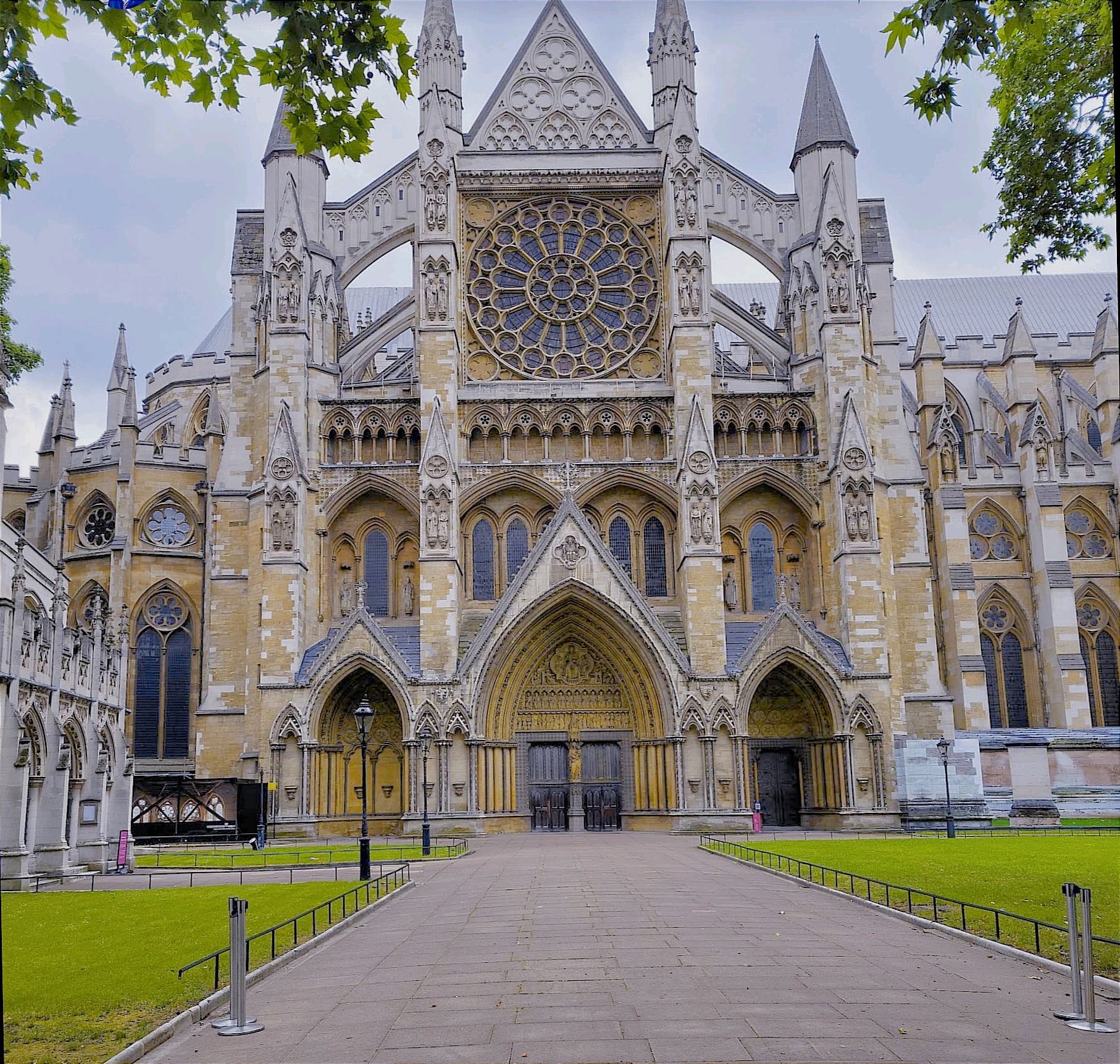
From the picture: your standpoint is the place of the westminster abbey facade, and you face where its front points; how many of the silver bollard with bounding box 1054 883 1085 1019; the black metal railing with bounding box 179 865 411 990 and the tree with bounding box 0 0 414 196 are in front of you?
3

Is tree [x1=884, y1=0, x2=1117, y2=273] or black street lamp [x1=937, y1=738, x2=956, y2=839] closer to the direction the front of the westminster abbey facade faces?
the tree

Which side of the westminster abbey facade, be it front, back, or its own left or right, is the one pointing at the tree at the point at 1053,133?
front

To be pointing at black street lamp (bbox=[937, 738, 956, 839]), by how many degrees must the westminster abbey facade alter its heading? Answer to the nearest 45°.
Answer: approximately 45° to its left

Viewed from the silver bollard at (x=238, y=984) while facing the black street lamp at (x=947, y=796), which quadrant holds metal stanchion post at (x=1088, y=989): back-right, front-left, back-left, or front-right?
front-right

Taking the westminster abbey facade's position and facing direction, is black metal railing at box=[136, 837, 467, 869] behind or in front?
in front

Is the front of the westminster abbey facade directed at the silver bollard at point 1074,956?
yes

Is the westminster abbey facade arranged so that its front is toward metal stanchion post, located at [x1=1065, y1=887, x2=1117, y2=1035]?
yes

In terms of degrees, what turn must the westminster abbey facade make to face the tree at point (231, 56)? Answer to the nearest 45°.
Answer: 0° — it already faces it

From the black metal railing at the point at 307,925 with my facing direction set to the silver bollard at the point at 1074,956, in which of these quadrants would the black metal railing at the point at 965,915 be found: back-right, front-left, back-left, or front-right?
front-left

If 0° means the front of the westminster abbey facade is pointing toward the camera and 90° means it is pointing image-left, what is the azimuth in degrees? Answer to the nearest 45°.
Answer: approximately 0°

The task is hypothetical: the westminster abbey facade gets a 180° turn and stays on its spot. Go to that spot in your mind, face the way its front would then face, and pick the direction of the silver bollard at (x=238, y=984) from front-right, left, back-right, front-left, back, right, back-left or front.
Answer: back

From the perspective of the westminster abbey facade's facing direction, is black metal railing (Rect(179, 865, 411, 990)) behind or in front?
in front

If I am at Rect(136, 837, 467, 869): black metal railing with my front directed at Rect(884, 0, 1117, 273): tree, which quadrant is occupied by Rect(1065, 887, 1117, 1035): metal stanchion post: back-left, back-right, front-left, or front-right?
front-right

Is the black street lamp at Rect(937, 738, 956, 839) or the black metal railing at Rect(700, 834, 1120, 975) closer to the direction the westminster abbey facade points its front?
the black metal railing

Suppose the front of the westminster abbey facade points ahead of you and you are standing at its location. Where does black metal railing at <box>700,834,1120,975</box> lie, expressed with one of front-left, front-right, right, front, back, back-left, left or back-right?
front
